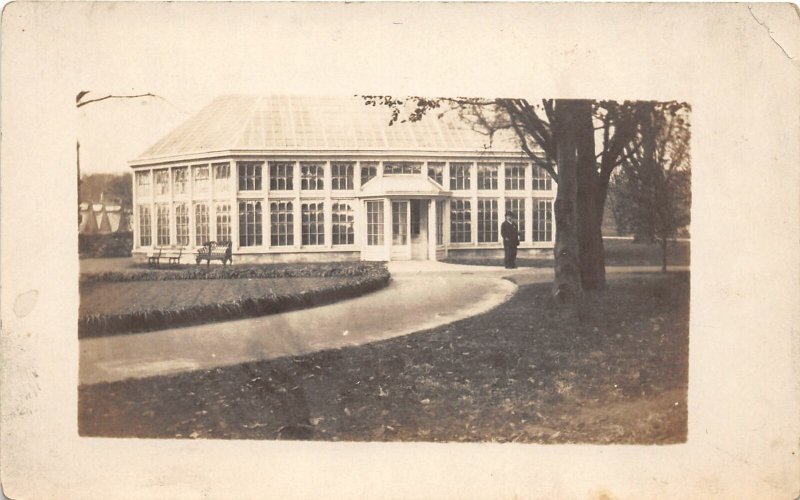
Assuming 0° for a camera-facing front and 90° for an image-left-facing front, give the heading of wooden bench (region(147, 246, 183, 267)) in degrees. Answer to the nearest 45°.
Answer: approximately 45°

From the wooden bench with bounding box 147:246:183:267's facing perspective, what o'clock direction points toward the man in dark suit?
The man in dark suit is roughly at 8 o'clock from the wooden bench.

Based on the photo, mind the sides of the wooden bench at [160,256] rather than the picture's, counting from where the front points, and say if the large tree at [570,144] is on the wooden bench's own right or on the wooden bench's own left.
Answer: on the wooden bench's own left
